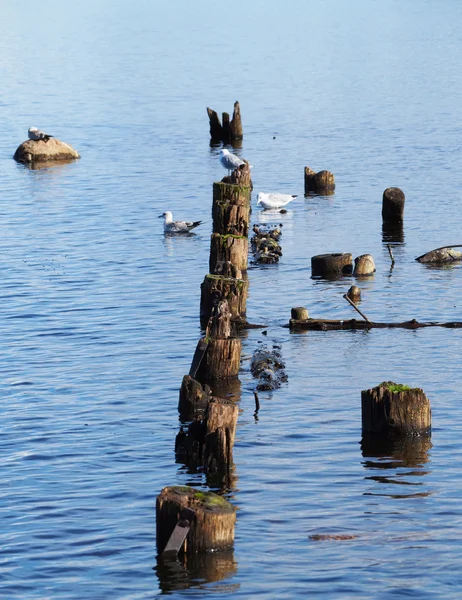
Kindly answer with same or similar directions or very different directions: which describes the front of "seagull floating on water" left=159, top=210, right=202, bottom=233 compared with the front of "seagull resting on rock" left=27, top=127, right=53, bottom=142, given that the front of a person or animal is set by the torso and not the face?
same or similar directions

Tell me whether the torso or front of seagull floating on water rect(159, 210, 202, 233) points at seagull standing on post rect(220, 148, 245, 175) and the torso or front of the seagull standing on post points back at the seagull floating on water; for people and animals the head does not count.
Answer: no

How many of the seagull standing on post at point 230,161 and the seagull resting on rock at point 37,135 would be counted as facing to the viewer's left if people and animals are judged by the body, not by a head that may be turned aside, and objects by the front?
2

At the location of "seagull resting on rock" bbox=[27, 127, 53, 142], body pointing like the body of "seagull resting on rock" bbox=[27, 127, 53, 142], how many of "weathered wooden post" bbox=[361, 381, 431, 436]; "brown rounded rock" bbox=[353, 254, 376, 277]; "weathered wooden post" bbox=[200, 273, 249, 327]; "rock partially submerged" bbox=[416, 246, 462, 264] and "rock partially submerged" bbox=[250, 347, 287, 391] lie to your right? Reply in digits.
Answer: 0

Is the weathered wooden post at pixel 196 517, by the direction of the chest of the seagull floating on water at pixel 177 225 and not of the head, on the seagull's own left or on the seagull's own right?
on the seagull's own left

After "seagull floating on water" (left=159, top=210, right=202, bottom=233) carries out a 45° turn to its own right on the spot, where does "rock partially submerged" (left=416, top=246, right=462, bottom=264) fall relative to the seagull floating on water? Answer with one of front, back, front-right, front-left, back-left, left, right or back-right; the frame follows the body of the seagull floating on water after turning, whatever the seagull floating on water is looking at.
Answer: back

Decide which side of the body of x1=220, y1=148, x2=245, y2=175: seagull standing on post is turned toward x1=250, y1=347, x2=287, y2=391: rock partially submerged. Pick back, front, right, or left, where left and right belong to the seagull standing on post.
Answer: left

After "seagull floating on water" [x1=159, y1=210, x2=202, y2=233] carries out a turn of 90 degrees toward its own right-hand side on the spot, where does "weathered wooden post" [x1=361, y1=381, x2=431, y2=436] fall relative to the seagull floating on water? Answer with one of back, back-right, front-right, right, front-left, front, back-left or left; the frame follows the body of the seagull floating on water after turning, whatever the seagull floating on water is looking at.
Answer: back

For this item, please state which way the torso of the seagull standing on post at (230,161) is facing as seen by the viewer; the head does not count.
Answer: to the viewer's left

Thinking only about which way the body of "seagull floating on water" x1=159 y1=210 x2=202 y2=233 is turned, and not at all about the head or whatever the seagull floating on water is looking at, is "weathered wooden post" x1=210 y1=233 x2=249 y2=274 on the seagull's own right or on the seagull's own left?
on the seagull's own left

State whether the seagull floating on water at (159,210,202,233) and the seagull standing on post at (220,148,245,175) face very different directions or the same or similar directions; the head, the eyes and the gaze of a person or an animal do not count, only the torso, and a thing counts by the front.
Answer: same or similar directions

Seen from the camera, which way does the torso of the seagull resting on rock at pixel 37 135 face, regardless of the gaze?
to the viewer's left

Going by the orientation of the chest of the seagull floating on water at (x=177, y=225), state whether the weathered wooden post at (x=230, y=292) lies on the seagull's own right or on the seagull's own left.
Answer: on the seagull's own left

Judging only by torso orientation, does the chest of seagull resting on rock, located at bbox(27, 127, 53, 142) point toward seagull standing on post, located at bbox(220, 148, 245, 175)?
no

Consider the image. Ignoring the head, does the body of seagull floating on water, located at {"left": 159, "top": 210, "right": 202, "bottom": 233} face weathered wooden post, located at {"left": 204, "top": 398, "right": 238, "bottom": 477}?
no

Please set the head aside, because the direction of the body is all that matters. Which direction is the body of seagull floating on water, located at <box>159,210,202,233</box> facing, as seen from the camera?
to the viewer's left
